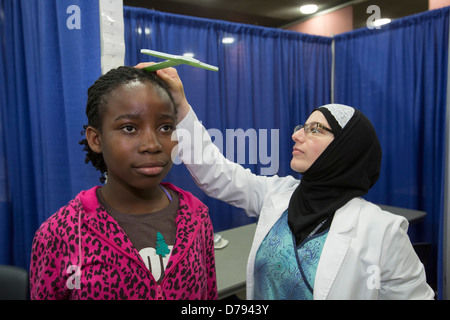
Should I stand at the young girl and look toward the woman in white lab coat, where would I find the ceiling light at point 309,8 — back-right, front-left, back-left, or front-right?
front-left

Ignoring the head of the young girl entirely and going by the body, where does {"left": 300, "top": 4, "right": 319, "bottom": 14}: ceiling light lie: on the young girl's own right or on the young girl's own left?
on the young girl's own left

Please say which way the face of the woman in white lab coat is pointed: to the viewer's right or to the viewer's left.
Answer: to the viewer's left

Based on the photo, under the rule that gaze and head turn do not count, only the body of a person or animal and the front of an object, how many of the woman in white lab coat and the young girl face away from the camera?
0

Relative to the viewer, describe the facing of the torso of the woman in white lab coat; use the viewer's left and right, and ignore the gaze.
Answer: facing the viewer and to the left of the viewer

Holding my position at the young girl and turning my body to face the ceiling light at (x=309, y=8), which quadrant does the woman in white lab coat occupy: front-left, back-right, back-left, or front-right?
front-right

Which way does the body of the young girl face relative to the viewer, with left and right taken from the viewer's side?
facing the viewer and to the right of the viewer
